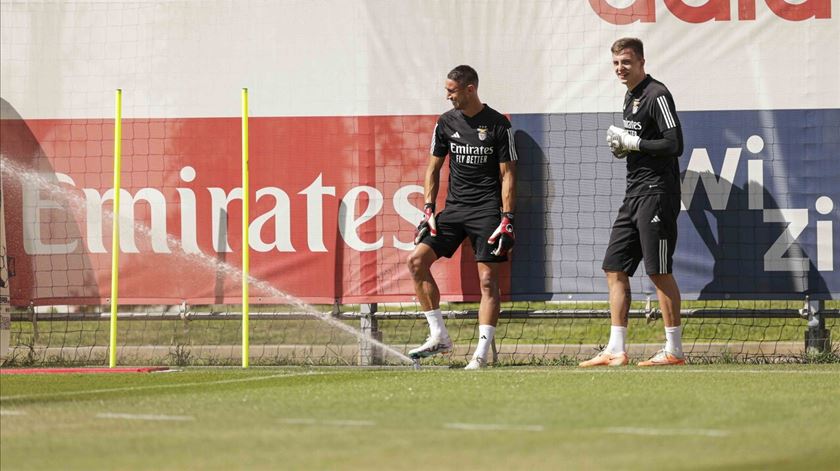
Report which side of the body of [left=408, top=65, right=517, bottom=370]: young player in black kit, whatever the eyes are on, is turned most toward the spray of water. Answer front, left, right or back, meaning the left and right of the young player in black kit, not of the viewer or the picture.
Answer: right

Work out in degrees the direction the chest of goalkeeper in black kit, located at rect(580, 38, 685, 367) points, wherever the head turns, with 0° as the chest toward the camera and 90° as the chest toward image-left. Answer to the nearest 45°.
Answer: approximately 45°

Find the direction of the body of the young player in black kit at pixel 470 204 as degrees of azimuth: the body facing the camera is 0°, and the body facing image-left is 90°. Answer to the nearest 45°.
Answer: approximately 0°

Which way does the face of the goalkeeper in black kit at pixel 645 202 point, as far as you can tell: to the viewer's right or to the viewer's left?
to the viewer's left

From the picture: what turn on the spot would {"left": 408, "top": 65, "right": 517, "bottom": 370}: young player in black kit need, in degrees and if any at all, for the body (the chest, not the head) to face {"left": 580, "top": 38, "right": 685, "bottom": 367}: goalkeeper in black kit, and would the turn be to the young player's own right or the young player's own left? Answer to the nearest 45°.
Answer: approximately 90° to the young player's own left

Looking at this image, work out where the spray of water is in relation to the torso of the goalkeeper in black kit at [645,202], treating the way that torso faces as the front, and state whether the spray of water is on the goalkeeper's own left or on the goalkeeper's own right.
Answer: on the goalkeeper's own right

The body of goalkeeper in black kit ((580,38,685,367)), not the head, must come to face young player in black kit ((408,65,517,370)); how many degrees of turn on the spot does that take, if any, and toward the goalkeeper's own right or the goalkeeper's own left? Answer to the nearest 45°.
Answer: approximately 45° to the goalkeeper's own right

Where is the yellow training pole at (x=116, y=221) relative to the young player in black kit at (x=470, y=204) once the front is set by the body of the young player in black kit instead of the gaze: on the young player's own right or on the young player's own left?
on the young player's own right

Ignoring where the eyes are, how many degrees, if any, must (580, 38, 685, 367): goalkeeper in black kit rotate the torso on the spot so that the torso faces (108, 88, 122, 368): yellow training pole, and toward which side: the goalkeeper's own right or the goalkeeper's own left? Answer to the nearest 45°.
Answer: approximately 45° to the goalkeeper's own right
